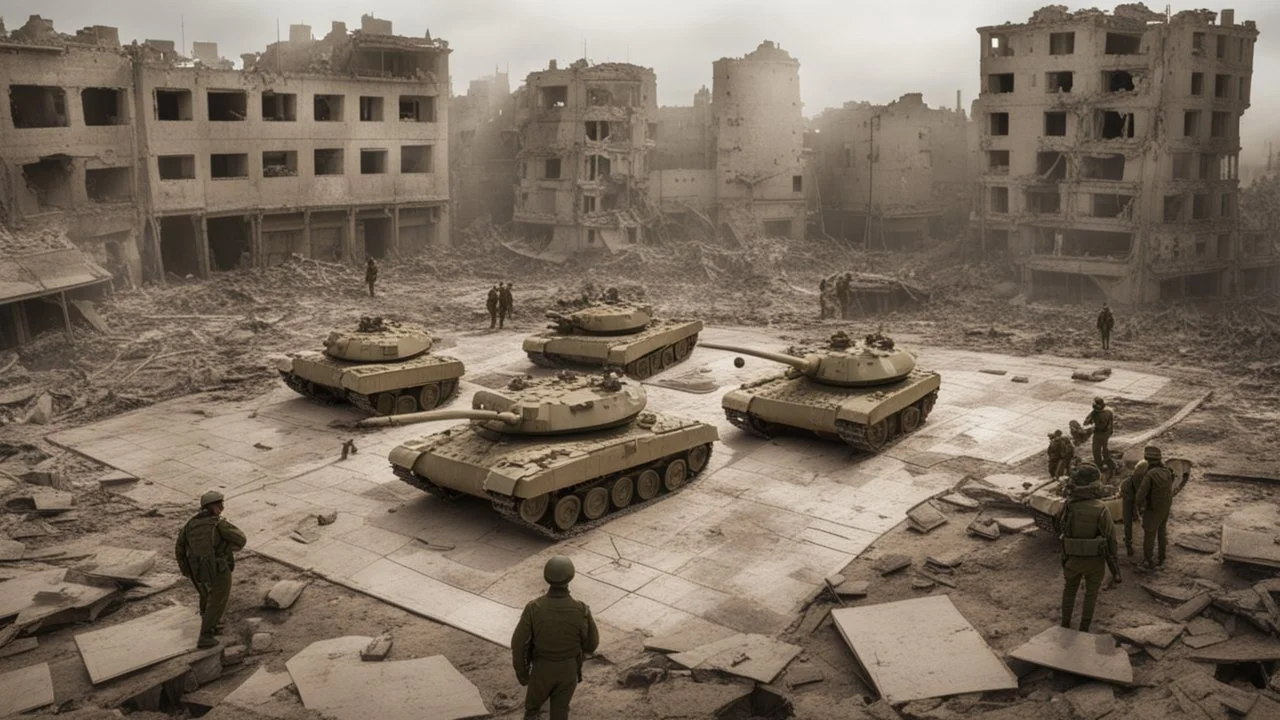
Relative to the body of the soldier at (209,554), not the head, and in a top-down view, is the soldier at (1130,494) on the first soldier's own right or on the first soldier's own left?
on the first soldier's own right

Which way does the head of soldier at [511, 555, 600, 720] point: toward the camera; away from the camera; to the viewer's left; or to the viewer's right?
away from the camera

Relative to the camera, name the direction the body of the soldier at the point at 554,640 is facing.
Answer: away from the camera

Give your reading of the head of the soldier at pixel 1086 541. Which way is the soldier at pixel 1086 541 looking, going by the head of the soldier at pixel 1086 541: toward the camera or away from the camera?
away from the camera

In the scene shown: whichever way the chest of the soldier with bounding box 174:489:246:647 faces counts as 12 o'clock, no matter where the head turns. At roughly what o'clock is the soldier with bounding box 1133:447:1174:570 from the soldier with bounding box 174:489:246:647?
the soldier with bounding box 1133:447:1174:570 is roughly at 2 o'clock from the soldier with bounding box 174:489:246:647.

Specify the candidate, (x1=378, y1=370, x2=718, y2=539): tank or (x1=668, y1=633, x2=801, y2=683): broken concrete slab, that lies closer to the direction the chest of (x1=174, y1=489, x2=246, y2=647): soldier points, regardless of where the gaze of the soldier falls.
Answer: the tank

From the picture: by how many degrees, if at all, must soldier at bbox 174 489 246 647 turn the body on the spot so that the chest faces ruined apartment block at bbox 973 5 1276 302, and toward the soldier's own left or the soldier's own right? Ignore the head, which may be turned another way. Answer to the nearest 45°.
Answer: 0° — they already face it

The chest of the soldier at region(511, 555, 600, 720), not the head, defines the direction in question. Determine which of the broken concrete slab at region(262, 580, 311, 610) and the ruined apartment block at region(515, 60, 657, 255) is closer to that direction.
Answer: the ruined apartment block

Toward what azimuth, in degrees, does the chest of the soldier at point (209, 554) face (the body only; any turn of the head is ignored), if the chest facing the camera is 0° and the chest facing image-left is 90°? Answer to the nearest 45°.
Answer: approximately 225°

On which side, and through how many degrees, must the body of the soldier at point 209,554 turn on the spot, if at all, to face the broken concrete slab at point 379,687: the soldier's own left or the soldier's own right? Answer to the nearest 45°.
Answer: approximately 90° to the soldier's own right

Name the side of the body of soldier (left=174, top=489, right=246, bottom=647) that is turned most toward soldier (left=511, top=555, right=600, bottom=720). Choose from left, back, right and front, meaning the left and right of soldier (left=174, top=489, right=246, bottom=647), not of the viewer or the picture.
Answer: right

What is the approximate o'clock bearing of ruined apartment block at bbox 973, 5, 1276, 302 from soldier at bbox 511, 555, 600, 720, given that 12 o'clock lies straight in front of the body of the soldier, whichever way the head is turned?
The ruined apartment block is roughly at 1 o'clock from the soldier.

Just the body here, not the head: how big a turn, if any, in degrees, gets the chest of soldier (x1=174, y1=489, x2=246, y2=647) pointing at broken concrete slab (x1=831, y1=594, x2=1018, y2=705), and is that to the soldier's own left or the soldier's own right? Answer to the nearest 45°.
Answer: approximately 90° to the soldier's own right

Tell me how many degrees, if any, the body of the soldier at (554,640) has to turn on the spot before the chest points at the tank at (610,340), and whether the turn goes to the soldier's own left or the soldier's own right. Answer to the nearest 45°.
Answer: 0° — they already face it

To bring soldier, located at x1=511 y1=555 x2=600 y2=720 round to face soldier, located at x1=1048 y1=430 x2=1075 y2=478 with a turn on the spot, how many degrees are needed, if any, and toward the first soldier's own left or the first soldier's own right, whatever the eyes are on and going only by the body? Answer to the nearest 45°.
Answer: approximately 45° to the first soldier's own right
